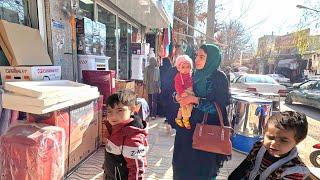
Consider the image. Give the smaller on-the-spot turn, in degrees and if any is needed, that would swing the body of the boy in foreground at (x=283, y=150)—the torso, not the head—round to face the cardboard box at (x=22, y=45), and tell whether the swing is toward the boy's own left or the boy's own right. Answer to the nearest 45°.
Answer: approximately 45° to the boy's own right

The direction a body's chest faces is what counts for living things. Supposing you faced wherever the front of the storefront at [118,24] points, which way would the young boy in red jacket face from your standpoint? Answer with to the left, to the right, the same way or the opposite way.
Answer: to the right

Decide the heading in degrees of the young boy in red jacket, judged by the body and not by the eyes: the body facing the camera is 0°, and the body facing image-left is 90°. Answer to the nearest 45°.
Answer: approximately 45°

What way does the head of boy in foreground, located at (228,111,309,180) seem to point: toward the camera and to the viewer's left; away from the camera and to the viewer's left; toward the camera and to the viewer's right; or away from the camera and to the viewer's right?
toward the camera and to the viewer's left

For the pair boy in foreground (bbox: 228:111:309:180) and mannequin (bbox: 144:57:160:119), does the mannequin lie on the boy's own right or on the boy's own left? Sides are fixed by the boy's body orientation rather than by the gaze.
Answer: on the boy's own right

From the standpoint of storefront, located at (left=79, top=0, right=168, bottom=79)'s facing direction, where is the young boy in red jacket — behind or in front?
in front

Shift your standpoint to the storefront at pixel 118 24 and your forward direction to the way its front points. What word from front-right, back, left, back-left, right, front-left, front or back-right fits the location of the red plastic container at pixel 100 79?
front-right

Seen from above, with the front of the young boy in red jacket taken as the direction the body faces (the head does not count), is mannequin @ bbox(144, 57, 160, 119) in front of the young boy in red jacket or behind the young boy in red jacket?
behind

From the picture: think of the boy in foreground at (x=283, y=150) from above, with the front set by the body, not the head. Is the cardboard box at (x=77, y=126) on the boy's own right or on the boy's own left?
on the boy's own right
